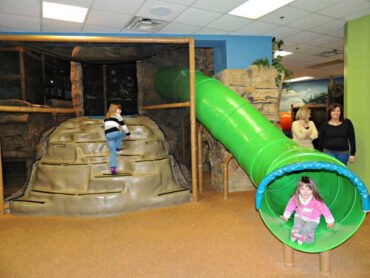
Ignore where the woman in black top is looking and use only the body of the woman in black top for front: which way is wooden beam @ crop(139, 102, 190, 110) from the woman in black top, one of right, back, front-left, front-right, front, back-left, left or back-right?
right

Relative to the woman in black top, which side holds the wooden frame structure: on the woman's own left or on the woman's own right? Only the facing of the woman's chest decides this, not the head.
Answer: on the woman's own right

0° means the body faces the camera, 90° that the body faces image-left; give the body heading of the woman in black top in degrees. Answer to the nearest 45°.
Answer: approximately 0°

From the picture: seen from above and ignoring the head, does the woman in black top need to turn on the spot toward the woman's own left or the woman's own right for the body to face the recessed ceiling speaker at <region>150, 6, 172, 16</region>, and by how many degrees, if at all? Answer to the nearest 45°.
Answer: approximately 90° to the woman's own right
